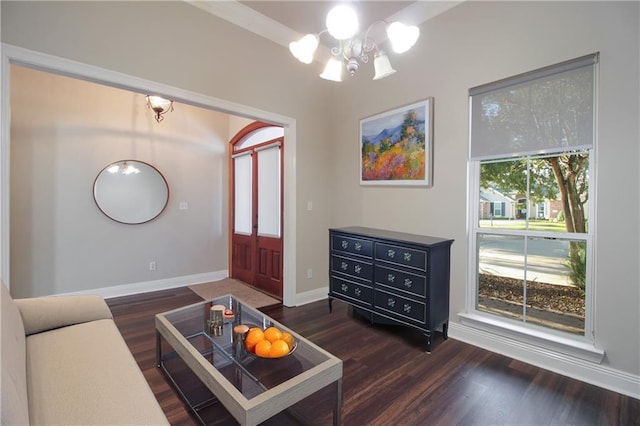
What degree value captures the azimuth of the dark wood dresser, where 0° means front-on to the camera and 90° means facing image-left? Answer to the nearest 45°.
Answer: approximately 45°

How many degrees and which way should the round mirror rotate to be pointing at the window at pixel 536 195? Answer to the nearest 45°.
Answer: approximately 45° to its left

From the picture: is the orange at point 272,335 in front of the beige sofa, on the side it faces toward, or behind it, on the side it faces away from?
in front

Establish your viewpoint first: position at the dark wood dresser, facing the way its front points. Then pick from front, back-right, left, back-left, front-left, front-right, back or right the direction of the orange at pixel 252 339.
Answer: front

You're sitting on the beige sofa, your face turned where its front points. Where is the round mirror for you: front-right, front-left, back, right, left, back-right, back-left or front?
left

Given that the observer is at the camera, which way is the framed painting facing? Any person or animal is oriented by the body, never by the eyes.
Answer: facing the viewer and to the left of the viewer

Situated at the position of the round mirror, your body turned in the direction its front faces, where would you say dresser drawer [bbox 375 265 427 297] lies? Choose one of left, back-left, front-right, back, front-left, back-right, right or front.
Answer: front-left

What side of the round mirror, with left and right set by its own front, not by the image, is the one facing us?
front

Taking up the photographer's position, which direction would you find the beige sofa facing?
facing to the right of the viewer

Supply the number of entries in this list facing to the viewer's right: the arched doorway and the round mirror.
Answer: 0

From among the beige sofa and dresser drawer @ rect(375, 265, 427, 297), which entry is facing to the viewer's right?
the beige sofa

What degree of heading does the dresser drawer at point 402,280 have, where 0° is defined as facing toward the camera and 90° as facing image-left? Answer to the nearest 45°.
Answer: approximately 45°

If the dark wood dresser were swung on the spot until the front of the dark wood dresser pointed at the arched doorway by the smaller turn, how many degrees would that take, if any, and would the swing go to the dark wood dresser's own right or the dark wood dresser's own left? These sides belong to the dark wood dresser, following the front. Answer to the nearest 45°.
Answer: approximately 90° to the dark wood dresser's own right
